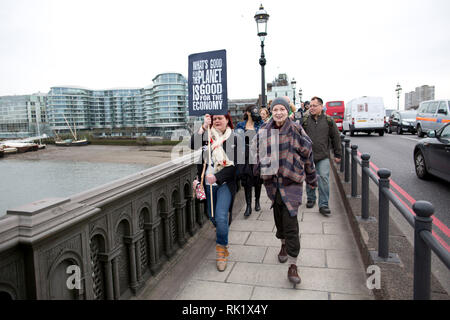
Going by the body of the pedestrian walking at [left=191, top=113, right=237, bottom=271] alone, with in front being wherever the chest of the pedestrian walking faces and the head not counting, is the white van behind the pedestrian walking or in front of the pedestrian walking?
behind

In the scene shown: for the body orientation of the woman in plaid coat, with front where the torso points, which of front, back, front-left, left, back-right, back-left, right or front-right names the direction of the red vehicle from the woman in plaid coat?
back

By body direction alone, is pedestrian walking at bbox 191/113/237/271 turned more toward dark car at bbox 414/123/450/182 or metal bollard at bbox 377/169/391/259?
the metal bollard

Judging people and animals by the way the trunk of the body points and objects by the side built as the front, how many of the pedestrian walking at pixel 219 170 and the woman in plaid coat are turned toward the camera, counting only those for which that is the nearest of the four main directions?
2

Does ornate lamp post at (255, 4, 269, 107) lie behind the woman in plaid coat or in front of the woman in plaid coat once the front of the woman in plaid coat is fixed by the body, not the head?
behind

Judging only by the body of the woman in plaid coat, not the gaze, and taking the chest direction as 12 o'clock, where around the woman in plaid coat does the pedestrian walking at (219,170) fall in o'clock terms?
The pedestrian walking is roughly at 4 o'clock from the woman in plaid coat.

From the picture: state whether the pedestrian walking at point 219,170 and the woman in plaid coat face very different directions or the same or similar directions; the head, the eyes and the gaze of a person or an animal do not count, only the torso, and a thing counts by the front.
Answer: same or similar directions

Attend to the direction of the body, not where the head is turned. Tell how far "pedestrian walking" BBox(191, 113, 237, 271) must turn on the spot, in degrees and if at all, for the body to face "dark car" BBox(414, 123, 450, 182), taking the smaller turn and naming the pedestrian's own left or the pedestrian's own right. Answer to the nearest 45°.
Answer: approximately 135° to the pedestrian's own left

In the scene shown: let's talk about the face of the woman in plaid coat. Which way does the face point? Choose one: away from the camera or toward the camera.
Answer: toward the camera

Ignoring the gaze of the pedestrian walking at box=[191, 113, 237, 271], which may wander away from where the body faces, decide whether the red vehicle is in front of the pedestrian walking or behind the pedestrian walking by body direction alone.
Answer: behind

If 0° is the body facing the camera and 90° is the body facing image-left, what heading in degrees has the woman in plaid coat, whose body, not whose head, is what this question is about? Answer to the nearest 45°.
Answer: approximately 0°

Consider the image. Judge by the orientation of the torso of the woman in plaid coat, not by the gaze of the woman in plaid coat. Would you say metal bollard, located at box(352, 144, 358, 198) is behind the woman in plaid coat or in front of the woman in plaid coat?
behind

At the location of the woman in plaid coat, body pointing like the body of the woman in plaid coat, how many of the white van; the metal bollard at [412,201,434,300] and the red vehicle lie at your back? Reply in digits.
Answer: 2

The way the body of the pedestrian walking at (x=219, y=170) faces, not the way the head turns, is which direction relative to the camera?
toward the camera

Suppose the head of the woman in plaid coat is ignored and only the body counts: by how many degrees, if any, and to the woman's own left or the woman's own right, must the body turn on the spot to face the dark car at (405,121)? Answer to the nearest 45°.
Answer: approximately 180°
